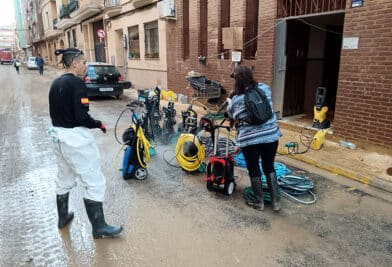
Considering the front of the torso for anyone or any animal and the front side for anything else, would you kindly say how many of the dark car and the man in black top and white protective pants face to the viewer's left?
0

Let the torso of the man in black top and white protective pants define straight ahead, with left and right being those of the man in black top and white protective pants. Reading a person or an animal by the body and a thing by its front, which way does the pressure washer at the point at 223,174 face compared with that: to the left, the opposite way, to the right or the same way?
the opposite way

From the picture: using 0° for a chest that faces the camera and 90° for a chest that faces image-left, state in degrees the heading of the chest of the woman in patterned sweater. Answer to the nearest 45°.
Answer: approximately 135°

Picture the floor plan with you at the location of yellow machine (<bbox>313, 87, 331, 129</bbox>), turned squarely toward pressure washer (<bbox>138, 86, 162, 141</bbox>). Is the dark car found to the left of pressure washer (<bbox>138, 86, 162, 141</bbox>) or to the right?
right

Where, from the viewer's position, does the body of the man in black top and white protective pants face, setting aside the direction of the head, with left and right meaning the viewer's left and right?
facing away from the viewer and to the right of the viewer

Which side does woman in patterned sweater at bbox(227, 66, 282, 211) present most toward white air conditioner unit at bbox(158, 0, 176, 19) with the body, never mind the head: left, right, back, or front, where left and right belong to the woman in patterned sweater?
front

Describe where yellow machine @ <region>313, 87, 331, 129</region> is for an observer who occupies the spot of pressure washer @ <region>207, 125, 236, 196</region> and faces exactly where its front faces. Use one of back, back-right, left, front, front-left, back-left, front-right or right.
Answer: back

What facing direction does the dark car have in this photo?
away from the camera

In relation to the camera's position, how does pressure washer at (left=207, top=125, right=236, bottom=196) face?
facing the viewer and to the left of the viewer

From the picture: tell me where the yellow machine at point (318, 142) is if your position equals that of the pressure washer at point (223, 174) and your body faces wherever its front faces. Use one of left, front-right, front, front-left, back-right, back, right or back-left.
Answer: back

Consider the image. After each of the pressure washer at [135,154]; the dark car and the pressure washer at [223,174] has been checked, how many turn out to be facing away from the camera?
1

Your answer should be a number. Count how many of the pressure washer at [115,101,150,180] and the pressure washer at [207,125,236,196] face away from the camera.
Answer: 0
